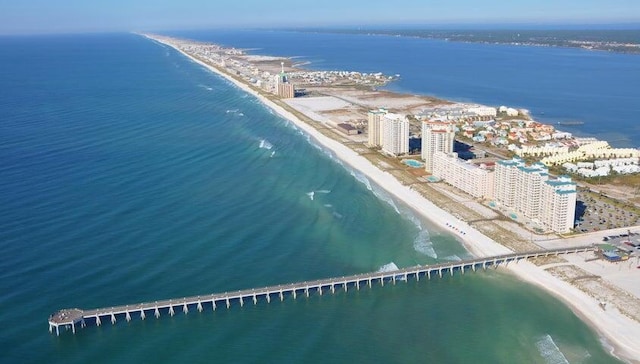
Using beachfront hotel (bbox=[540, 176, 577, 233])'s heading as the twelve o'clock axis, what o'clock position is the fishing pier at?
The fishing pier is roughly at 12 o'clock from the beachfront hotel.

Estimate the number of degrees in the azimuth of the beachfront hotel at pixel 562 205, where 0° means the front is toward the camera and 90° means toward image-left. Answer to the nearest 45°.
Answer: approximately 45°
